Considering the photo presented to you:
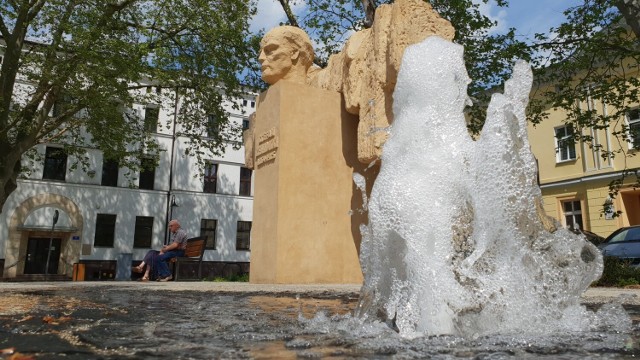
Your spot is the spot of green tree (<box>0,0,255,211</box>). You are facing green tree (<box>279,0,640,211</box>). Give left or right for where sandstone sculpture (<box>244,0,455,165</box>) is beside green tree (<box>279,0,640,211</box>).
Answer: right

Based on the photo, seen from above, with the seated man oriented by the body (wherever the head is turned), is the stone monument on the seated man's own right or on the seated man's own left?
on the seated man's own left

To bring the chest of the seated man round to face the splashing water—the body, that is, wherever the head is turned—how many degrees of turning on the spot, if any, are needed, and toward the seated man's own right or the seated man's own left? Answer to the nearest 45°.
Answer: approximately 90° to the seated man's own left

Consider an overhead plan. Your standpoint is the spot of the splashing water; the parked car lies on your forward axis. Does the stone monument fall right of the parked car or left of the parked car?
left

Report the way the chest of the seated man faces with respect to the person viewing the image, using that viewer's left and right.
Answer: facing to the left of the viewer

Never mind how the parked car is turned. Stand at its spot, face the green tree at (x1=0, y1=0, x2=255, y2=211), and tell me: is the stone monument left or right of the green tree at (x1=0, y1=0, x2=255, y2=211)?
left

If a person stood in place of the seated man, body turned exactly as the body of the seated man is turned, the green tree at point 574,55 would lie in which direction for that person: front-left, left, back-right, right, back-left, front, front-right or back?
back

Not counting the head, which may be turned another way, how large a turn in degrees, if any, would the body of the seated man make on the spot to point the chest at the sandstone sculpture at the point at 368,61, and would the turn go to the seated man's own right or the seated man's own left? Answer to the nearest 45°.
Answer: approximately 135° to the seated man's own left
